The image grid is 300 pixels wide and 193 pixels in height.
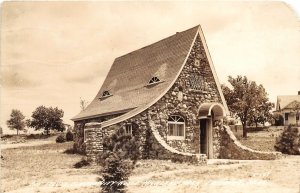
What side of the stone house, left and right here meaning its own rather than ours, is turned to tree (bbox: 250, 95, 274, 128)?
left

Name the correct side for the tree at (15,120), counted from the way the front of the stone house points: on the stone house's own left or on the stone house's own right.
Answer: on the stone house's own right

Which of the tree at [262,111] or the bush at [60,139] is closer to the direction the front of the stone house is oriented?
the tree

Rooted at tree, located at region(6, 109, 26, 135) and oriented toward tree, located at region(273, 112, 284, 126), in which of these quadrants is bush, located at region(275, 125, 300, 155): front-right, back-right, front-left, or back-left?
front-right

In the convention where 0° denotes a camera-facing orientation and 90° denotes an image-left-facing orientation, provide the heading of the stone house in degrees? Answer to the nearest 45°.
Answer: approximately 315°

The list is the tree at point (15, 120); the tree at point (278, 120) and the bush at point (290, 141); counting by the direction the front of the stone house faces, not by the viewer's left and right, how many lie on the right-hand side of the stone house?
1

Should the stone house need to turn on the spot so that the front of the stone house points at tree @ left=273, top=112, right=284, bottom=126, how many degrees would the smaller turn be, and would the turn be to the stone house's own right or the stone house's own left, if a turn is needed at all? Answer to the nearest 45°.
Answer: approximately 90° to the stone house's own left

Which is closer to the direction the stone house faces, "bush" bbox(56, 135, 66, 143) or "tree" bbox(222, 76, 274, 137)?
the tree

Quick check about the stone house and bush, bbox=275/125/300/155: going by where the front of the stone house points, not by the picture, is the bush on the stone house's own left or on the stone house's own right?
on the stone house's own left

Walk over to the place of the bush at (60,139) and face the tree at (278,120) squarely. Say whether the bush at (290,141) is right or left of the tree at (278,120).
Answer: right

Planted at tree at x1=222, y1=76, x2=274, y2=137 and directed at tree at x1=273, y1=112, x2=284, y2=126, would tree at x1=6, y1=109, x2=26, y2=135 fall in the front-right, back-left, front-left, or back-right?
back-left
